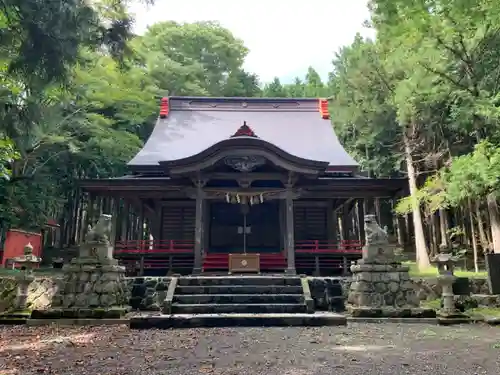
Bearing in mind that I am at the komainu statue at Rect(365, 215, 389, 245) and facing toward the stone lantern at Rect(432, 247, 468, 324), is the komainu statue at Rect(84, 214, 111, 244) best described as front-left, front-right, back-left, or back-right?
back-right

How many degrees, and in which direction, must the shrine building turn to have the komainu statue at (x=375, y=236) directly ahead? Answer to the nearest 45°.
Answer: approximately 45° to its left
